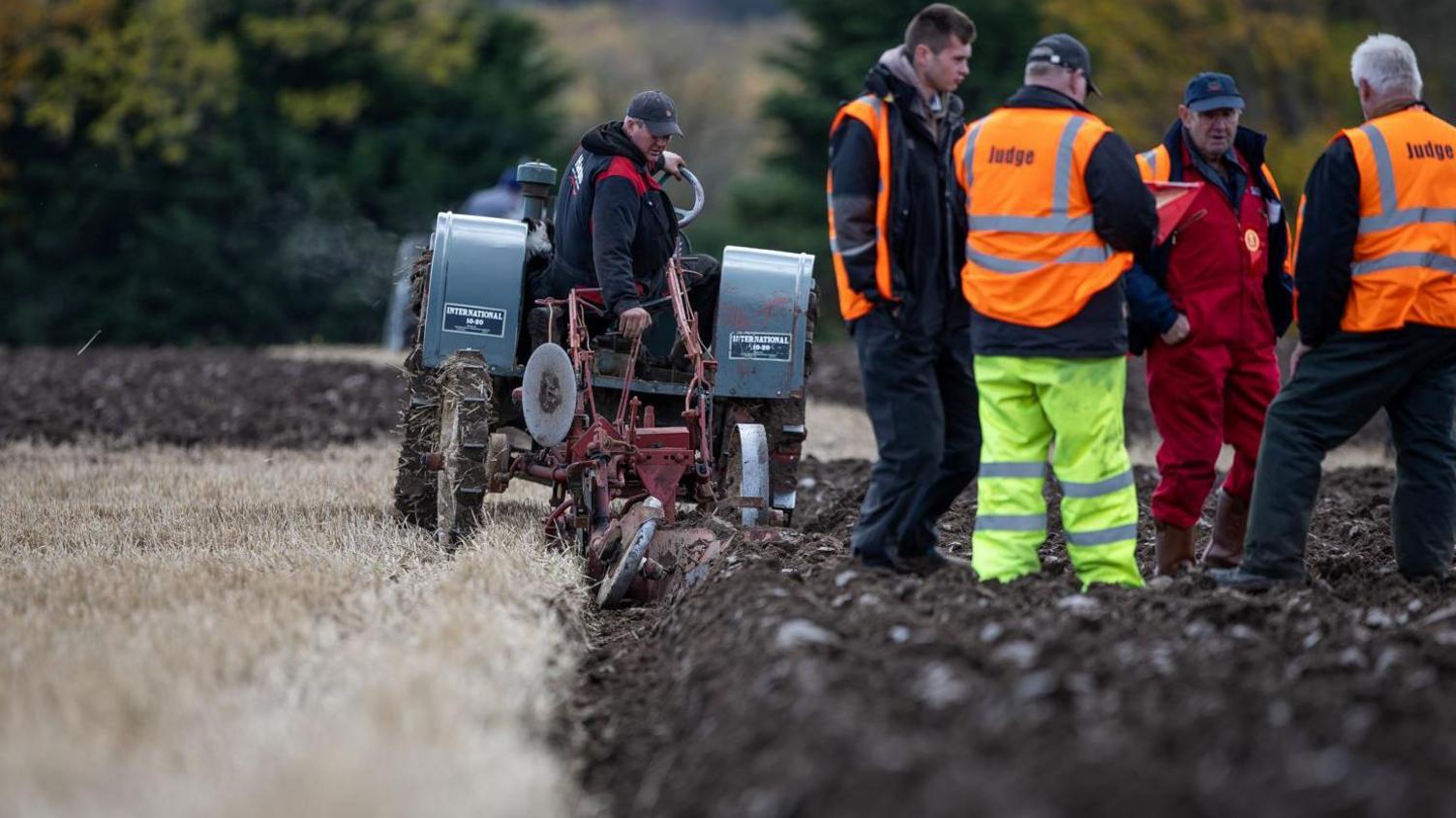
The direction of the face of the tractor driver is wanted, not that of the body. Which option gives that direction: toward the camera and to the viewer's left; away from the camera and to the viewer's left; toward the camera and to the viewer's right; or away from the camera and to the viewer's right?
toward the camera and to the viewer's right

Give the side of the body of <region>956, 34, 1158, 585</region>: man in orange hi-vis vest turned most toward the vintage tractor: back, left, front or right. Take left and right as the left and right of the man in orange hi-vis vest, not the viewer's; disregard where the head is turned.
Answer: left

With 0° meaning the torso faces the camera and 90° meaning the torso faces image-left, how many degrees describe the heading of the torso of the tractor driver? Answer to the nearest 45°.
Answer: approximately 270°

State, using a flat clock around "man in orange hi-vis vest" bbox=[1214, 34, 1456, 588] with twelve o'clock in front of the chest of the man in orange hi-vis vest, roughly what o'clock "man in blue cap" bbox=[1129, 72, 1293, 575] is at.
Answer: The man in blue cap is roughly at 11 o'clock from the man in orange hi-vis vest.

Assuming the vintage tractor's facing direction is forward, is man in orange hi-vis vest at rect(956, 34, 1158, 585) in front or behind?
behind

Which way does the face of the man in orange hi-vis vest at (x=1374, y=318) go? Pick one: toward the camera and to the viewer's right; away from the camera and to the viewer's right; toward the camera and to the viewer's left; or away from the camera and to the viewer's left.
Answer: away from the camera and to the viewer's left

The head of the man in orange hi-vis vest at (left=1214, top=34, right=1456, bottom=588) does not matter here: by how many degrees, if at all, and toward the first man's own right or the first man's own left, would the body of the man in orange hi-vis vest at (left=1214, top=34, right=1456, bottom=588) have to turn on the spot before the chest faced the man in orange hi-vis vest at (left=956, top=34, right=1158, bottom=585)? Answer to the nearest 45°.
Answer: approximately 90° to the first man's own left

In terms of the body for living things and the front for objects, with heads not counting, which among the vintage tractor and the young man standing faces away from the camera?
the vintage tractor

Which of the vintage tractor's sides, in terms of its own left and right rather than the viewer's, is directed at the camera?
back

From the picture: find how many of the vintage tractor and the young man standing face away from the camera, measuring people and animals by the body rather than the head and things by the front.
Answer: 1

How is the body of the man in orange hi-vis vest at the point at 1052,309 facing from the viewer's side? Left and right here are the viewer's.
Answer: facing away from the viewer and to the right of the viewer

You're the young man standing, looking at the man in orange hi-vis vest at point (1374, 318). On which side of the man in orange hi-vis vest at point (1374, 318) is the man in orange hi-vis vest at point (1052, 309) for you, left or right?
right

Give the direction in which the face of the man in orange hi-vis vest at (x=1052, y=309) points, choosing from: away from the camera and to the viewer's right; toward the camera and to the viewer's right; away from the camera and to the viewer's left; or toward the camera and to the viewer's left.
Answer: away from the camera and to the viewer's right

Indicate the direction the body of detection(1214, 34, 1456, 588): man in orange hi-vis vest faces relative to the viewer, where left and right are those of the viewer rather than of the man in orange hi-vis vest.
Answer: facing away from the viewer and to the left of the viewer
